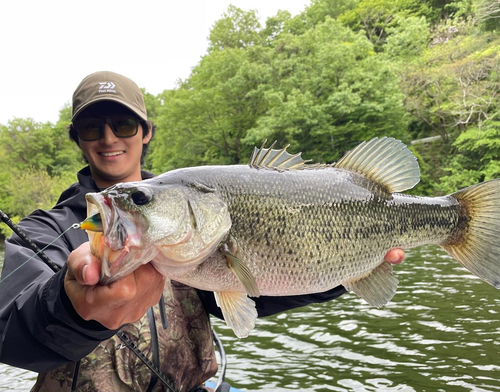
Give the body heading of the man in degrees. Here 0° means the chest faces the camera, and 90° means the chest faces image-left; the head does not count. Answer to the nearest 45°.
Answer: approximately 0°

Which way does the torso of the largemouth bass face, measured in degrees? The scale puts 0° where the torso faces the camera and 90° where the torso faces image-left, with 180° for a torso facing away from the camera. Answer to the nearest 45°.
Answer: approximately 90°
